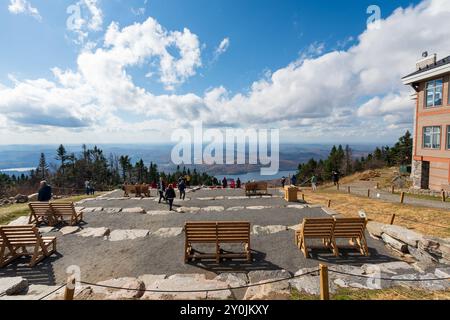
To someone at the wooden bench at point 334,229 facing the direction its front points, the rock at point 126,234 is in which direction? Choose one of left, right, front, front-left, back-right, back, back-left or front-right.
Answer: front-left

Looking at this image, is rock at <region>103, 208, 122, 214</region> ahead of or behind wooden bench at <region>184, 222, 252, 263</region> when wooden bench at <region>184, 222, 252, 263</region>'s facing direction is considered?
ahead

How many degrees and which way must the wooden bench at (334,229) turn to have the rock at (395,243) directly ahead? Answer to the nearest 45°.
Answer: approximately 90° to its right

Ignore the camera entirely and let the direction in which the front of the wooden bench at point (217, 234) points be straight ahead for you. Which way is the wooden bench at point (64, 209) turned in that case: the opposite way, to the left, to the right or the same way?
the same way

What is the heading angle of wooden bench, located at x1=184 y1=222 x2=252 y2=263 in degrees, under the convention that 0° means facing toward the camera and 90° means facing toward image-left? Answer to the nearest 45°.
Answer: approximately 180°

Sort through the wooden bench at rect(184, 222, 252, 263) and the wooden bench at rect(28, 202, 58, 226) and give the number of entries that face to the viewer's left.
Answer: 0

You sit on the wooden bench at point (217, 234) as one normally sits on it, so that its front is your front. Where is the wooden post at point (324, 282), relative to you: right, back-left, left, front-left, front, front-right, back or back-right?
back-right

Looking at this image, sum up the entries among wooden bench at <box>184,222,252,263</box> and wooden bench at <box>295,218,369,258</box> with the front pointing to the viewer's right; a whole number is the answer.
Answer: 0

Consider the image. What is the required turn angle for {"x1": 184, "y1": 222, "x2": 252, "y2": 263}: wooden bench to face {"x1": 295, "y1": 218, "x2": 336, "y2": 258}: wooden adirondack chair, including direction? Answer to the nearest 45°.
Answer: approximately 90° to its right

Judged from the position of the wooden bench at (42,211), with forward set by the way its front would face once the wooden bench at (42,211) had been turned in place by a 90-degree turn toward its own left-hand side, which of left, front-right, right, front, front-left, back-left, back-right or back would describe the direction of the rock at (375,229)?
back

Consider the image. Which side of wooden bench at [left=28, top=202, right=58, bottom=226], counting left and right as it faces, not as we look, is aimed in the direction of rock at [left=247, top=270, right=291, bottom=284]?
right

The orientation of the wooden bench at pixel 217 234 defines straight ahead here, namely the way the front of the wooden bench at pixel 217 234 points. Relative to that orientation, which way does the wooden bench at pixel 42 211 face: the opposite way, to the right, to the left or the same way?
the same way

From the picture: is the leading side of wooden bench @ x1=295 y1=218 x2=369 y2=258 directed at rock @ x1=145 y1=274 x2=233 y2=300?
no

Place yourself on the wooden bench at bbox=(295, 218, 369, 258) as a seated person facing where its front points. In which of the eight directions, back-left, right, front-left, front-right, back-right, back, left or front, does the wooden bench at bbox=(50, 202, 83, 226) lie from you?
front-left

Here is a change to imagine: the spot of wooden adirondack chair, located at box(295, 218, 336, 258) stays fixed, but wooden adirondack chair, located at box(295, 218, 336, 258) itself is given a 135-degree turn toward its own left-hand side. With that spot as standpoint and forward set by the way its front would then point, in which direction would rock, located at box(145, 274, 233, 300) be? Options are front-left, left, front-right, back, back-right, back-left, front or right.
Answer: front-right

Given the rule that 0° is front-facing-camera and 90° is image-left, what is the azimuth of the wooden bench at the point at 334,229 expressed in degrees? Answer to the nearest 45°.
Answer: approximately 135°

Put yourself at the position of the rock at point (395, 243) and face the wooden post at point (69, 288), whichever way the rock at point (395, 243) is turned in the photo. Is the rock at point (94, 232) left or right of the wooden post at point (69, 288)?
right

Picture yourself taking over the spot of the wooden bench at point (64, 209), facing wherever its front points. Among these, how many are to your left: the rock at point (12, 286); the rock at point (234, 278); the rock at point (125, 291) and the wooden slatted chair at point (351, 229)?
0

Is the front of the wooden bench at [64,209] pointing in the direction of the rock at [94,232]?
no
